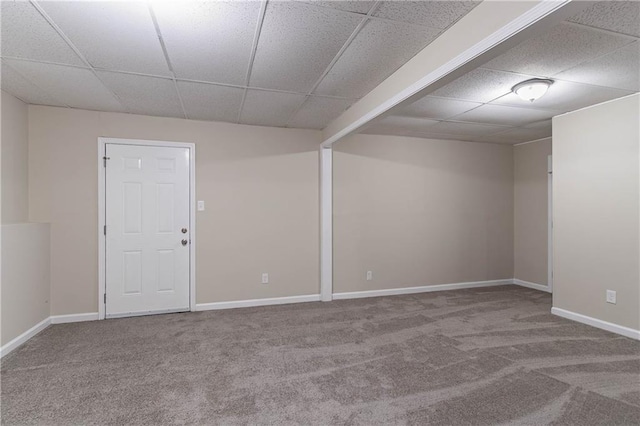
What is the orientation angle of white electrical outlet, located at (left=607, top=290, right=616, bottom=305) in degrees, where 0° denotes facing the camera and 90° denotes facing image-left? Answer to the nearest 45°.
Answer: approximately 45°

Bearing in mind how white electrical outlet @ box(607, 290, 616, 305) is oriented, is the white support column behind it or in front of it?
in front

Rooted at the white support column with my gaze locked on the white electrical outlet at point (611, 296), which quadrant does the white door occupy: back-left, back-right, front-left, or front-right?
back-right

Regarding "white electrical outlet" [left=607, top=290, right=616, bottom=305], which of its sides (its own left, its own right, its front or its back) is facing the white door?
front

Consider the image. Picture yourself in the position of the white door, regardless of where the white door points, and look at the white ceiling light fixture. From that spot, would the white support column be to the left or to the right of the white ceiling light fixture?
left
